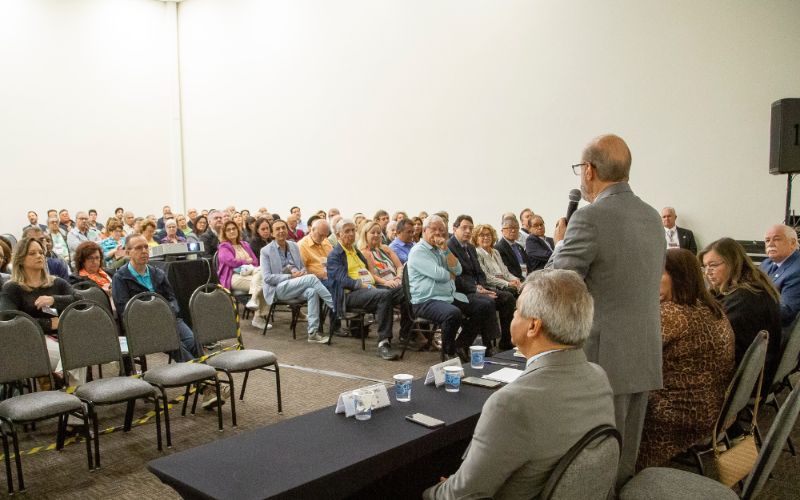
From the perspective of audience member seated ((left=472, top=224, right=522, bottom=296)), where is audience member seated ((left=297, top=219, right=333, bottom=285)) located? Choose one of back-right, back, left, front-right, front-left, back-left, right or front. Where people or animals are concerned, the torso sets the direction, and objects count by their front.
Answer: back-right

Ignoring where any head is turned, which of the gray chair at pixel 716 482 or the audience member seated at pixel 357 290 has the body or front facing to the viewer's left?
the gray chair

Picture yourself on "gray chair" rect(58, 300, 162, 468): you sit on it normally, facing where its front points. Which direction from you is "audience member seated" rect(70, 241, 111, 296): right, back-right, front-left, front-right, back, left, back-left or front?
back-left

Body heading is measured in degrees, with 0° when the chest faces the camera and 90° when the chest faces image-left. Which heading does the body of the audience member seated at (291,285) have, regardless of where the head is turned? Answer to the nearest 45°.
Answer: approximately 315°

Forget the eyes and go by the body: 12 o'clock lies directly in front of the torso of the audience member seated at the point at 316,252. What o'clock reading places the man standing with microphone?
The man standing with microphone is roughly at 1 o'clock from the audience member seated.

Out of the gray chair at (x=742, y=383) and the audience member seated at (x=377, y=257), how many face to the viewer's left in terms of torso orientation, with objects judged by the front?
1

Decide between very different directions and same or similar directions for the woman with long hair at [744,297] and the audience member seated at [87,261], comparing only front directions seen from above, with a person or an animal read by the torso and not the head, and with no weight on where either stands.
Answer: very different directions

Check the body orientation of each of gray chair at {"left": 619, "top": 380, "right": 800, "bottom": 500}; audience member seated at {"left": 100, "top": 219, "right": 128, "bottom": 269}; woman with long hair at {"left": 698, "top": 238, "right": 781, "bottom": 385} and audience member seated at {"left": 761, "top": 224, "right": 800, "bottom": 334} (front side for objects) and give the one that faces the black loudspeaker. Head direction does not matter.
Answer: audience member seated at {"left": 100, "top": 219, "right": 128, "bottom": 269}
